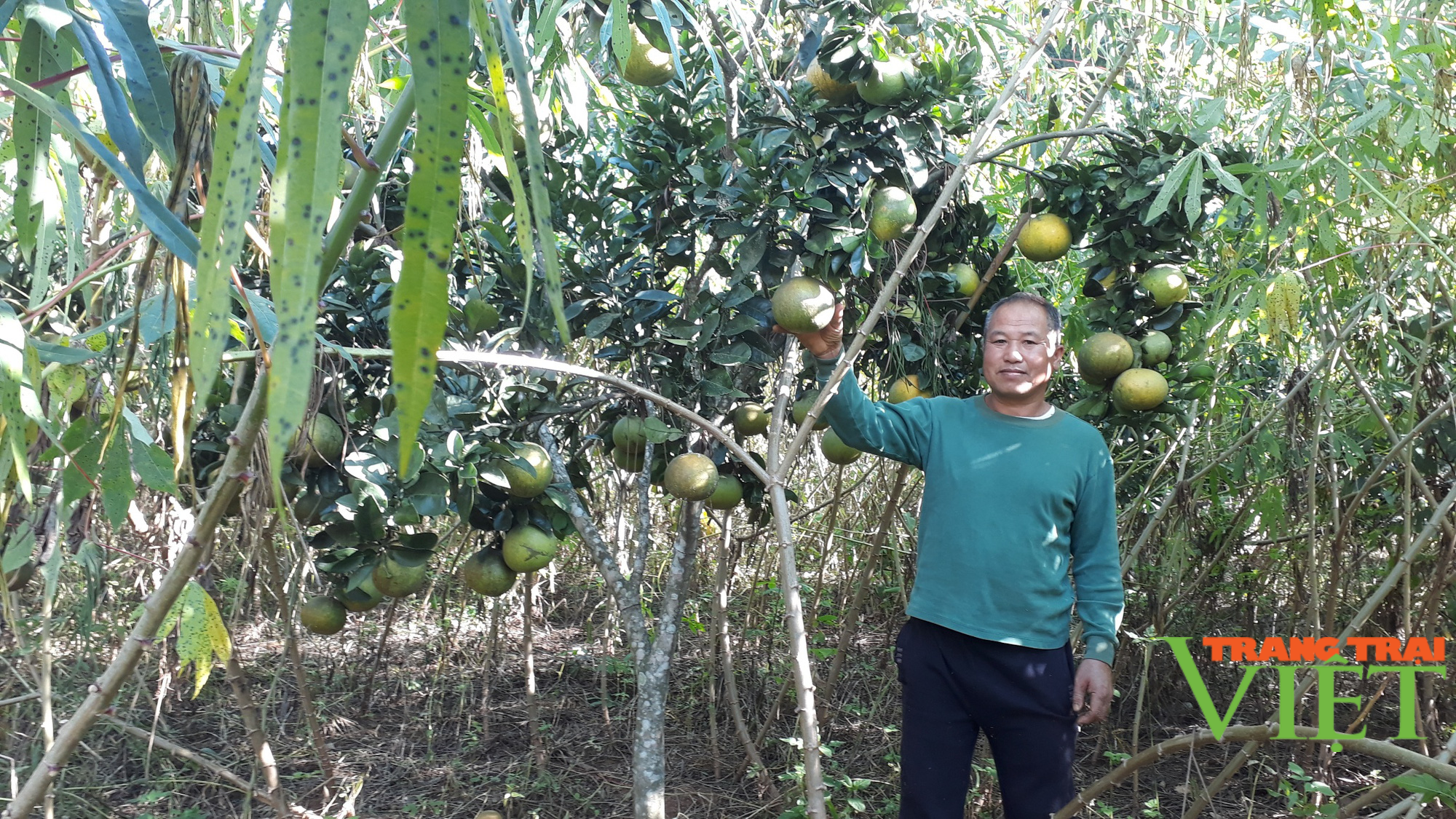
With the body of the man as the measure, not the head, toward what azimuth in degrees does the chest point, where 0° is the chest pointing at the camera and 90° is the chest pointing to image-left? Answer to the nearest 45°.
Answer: approximately 0°
